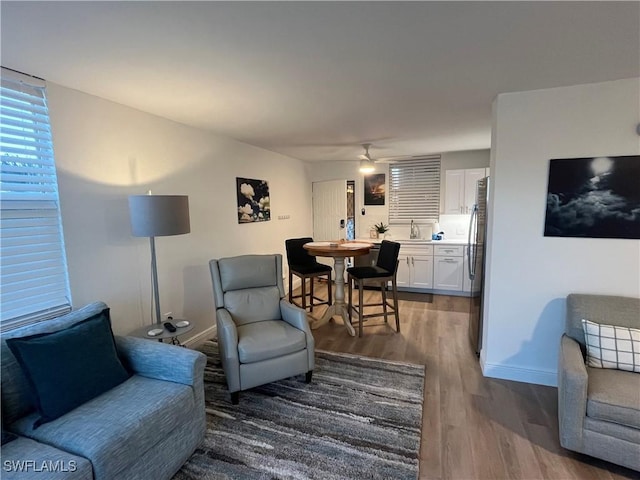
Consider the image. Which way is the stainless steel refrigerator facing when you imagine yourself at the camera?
facing to the left of the viewer

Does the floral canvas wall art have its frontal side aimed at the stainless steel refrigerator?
yes

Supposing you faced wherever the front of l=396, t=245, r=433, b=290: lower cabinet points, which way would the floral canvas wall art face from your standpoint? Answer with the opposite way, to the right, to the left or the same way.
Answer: to the left

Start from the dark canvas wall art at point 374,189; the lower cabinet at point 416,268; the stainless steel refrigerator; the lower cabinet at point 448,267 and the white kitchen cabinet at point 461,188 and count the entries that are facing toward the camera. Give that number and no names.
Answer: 4

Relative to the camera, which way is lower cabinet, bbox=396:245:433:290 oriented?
toward the camera

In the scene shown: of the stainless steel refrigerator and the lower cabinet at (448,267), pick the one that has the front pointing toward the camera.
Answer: the lower cabinet

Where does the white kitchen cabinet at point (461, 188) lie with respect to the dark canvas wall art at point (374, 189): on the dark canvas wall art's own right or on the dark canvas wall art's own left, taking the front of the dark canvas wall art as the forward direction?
on the dark canvas wall art's own left

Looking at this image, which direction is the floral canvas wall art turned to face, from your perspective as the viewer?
facing the viewer and to the right of the viewer

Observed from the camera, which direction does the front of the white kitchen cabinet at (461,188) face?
facing the viewer

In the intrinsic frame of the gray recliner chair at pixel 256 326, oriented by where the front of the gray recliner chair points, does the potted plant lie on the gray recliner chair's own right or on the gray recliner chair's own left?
on the gray recliner chair's own left

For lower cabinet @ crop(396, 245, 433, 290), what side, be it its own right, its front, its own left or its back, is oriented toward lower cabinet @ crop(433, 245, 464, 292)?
left

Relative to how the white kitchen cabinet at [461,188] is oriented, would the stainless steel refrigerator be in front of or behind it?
in front

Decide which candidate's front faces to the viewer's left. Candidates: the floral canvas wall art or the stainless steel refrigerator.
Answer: the stainless steel refrigerator

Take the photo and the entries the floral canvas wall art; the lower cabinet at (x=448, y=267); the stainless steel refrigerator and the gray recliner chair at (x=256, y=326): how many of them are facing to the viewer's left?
1

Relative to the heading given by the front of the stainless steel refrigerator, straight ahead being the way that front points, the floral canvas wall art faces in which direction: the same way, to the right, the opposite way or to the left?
the opposite way
